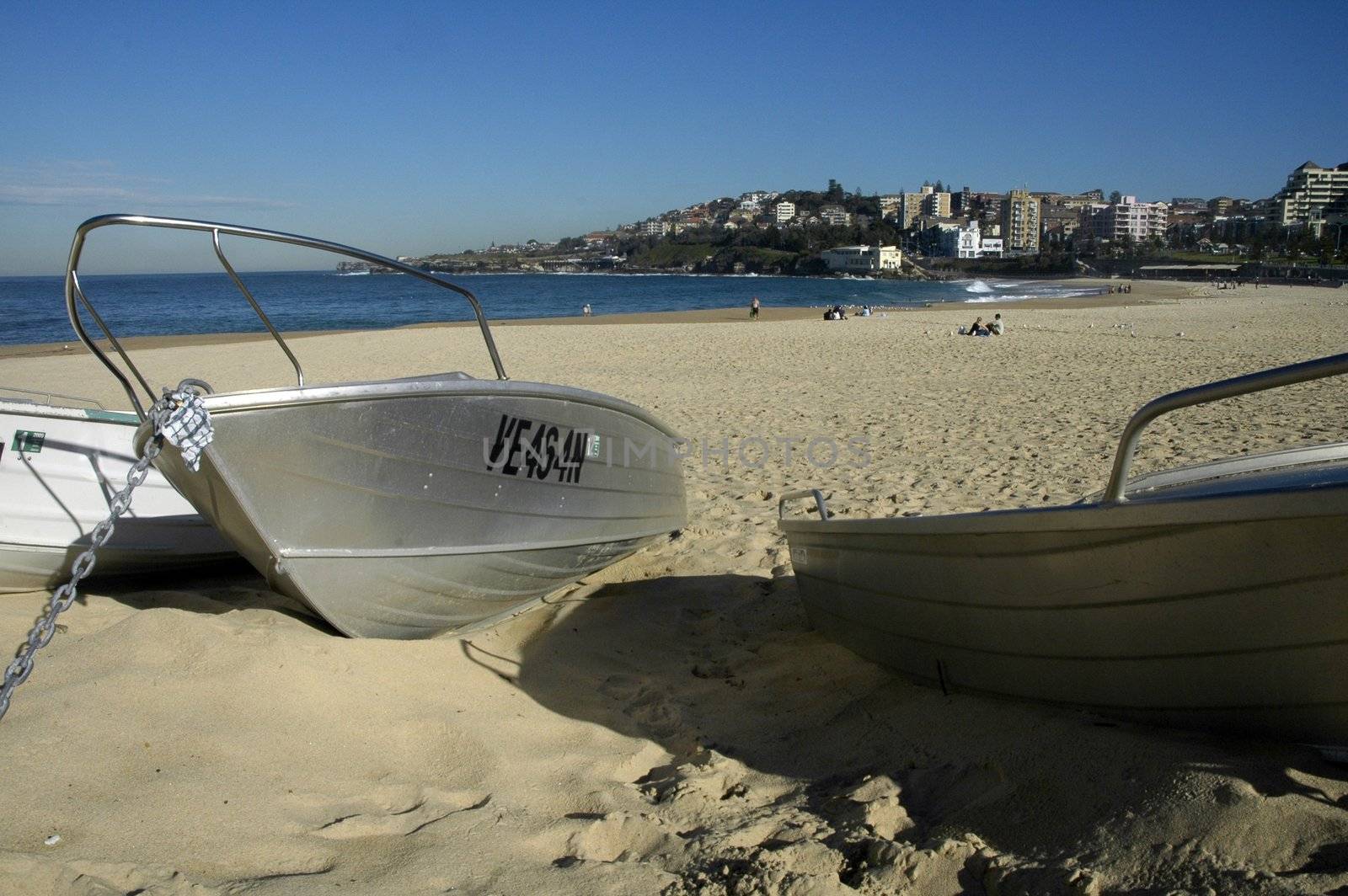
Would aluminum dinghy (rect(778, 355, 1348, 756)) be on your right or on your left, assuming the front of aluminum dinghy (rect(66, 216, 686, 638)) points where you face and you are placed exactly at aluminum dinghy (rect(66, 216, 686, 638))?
on your left

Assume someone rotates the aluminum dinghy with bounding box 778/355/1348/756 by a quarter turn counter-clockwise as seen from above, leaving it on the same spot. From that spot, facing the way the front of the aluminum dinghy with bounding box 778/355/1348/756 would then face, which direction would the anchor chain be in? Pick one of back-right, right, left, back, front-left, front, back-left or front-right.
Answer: back-left

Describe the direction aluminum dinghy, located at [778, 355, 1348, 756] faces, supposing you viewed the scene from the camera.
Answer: facing the viewer and to the right of the viewer

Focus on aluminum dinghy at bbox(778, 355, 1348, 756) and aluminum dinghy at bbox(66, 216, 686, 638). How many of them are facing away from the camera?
0
